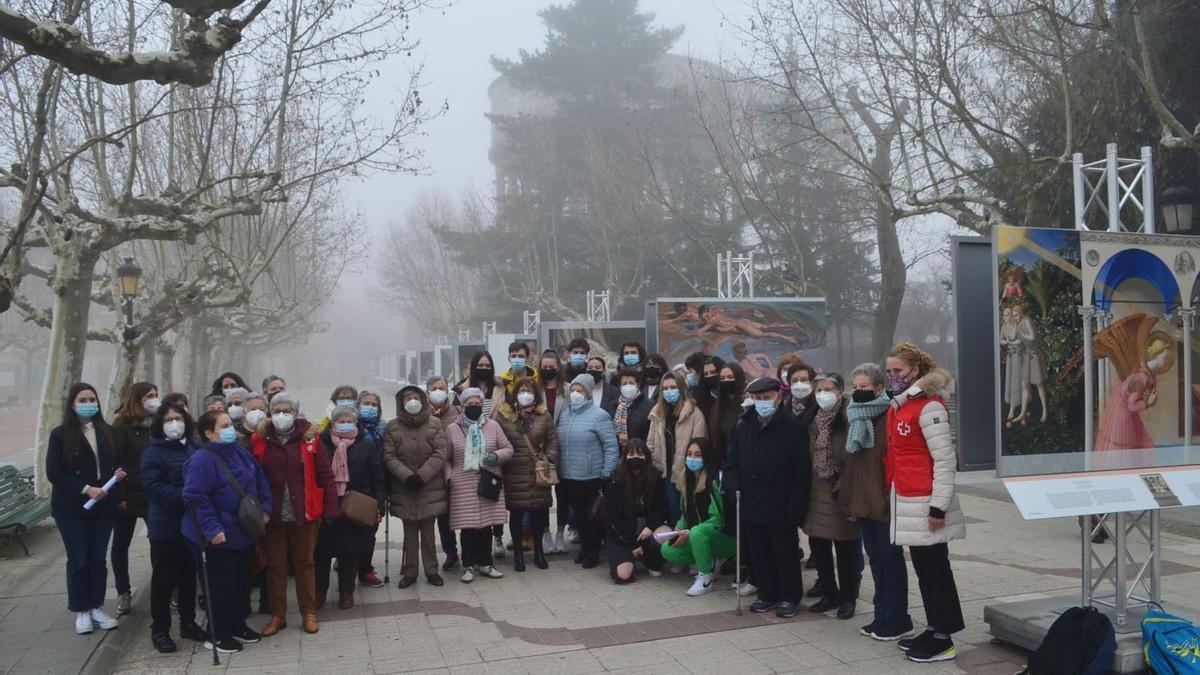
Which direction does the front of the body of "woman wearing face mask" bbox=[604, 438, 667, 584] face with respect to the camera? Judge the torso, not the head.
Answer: toward the camera

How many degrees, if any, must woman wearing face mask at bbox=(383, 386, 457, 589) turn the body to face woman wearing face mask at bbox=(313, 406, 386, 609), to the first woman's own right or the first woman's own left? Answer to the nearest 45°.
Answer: approximately 45° to the first woman's own right

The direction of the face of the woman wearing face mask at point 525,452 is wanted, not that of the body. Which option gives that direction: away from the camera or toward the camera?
toward the camera

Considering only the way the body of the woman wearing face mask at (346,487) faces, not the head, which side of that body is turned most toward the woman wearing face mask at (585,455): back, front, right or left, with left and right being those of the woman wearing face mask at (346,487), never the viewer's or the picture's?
left

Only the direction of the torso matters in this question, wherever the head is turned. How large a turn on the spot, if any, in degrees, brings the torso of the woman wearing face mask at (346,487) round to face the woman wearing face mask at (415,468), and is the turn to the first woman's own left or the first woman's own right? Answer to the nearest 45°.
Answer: approximately 135° to the first woman's own left

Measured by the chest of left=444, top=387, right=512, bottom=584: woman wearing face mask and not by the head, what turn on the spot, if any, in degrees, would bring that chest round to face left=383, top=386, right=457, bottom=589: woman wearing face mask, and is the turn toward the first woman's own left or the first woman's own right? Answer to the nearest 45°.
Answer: approximately 45° to the first woman's own right

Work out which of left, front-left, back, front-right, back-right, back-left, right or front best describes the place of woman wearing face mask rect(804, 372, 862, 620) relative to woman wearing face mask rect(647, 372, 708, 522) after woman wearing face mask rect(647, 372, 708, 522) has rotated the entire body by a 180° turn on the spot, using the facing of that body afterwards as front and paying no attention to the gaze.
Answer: back-right

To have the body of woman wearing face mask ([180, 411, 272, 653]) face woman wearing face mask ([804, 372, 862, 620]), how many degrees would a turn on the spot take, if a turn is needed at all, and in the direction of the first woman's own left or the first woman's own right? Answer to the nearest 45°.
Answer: approximately 45° to the first woman's own left

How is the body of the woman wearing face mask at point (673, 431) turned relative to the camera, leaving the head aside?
toward the camera

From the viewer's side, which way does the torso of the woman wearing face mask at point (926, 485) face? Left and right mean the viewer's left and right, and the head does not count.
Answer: facing to the left of the viewer

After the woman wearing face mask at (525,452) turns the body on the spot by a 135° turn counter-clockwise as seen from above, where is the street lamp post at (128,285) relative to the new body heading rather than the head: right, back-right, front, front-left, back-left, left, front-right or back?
left

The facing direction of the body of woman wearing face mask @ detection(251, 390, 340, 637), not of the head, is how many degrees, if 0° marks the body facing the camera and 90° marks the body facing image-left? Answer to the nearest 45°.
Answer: approximately 0°

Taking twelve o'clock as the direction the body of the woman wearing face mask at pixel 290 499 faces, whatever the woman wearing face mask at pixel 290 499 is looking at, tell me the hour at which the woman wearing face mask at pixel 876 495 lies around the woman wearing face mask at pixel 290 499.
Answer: the woman wearing face mask at pixel 876 495 is roughly at 10 o'clock from the woman wearing face mask at pixel 290 499.

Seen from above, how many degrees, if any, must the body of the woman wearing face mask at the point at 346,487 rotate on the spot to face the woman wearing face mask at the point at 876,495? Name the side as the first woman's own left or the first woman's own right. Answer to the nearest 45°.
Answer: approximately 45° to the first woman's own left

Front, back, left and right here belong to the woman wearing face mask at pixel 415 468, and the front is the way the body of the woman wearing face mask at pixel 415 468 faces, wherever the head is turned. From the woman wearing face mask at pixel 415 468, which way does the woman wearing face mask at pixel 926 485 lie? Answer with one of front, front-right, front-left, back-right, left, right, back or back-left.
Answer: front-left
